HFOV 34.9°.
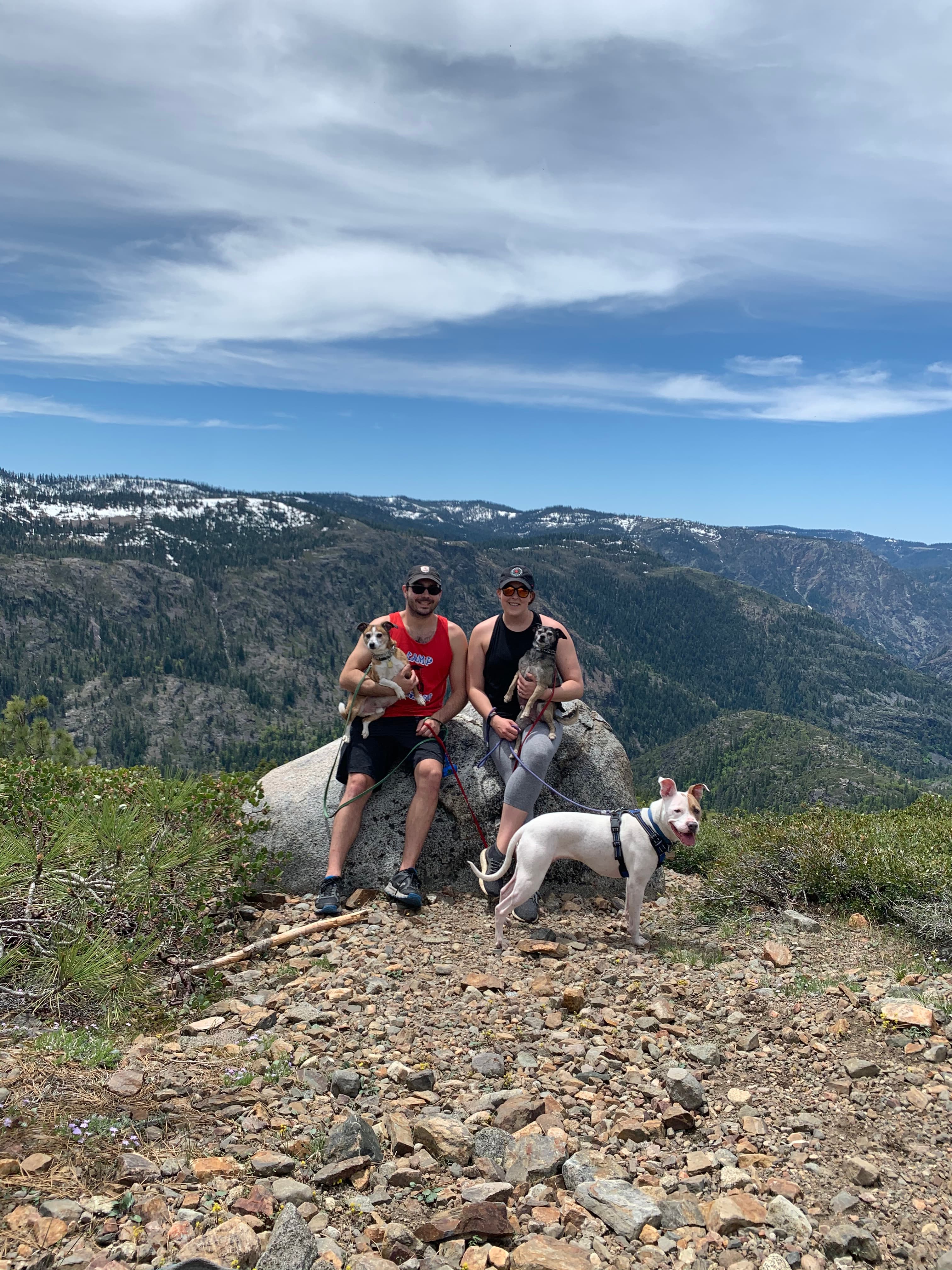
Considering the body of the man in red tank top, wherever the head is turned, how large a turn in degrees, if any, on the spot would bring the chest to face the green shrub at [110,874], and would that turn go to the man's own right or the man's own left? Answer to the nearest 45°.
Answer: approximately 45° to the man's own right

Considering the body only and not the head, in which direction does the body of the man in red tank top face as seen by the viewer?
toward the camera

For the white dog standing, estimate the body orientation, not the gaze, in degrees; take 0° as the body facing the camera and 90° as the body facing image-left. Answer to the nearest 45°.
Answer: approximately 270°

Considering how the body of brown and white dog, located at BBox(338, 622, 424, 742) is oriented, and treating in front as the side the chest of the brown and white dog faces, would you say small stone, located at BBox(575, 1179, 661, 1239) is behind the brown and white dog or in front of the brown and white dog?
in front

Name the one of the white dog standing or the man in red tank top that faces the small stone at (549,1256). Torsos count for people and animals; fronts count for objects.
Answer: the man in red tank top

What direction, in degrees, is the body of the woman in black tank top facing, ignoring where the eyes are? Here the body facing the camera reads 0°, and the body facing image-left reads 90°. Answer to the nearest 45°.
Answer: approximately 0°

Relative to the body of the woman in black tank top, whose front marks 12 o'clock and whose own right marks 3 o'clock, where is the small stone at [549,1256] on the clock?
The small stone is roughly at 12 o'clock from the woman in black tank top.

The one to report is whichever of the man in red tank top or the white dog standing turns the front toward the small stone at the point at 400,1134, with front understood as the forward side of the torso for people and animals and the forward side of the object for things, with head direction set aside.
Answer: the man in red tank top

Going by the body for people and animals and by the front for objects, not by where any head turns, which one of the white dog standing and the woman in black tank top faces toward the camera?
the woman in black tank top

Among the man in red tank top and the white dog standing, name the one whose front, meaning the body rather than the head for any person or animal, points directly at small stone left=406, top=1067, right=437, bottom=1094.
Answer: the man in red tank top

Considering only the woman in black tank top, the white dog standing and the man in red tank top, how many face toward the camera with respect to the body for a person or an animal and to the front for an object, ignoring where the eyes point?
2

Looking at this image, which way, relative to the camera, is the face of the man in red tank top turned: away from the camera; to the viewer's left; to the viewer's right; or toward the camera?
toward the camera

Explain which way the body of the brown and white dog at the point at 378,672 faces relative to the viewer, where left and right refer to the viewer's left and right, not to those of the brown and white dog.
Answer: facing the viewer and to the right of the viewer

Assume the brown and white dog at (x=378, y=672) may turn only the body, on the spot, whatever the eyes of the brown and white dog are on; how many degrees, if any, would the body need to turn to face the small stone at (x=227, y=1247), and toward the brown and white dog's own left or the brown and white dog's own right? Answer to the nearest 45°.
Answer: approximately 45° to the brown and white dog's own right

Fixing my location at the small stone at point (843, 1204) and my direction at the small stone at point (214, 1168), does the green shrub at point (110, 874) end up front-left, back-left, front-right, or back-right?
front-right
